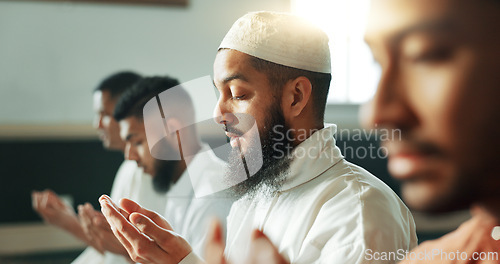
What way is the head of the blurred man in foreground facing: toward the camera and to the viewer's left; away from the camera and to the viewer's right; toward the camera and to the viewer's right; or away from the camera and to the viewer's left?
toward the camera and to the viewer's left

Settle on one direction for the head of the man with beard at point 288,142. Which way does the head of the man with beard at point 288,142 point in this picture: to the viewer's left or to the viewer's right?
to the viewer's left

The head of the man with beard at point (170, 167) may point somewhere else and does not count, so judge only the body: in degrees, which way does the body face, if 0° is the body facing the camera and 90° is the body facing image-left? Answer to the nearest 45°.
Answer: approximately 90°
